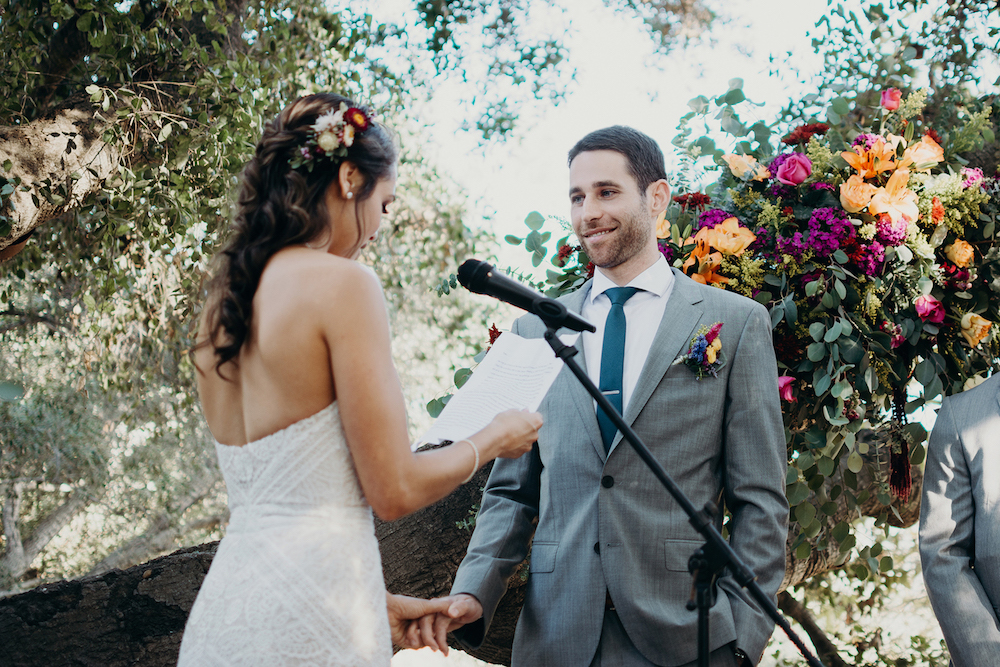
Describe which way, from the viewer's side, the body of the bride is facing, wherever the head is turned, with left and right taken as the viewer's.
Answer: facing away from the viewer and to the right of the viewer

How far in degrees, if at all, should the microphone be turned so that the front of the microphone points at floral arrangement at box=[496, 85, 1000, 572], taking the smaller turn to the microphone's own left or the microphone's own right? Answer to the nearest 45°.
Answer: approximately 135° to the microphone's own right

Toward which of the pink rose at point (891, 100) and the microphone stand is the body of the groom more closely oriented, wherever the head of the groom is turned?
the microphone stand

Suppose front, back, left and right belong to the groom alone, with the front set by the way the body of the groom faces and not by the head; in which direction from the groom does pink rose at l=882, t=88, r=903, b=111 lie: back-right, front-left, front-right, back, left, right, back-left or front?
back

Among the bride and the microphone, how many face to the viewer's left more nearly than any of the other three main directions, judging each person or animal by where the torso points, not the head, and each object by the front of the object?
1

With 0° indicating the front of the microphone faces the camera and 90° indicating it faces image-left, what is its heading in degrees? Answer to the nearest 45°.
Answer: approximately 90°

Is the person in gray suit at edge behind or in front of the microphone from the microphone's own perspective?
behind

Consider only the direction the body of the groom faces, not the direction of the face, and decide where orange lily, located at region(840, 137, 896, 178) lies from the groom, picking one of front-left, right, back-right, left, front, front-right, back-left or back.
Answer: back

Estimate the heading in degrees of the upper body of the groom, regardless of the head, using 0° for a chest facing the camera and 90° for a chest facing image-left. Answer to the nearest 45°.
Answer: approximately 45°

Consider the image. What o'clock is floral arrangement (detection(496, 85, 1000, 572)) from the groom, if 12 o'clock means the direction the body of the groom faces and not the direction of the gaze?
The floral arrangement is roughly at 6 o'clock from the groom.

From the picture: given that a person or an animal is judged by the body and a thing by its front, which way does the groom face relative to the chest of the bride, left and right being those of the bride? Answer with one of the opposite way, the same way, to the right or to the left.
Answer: the opposite way
